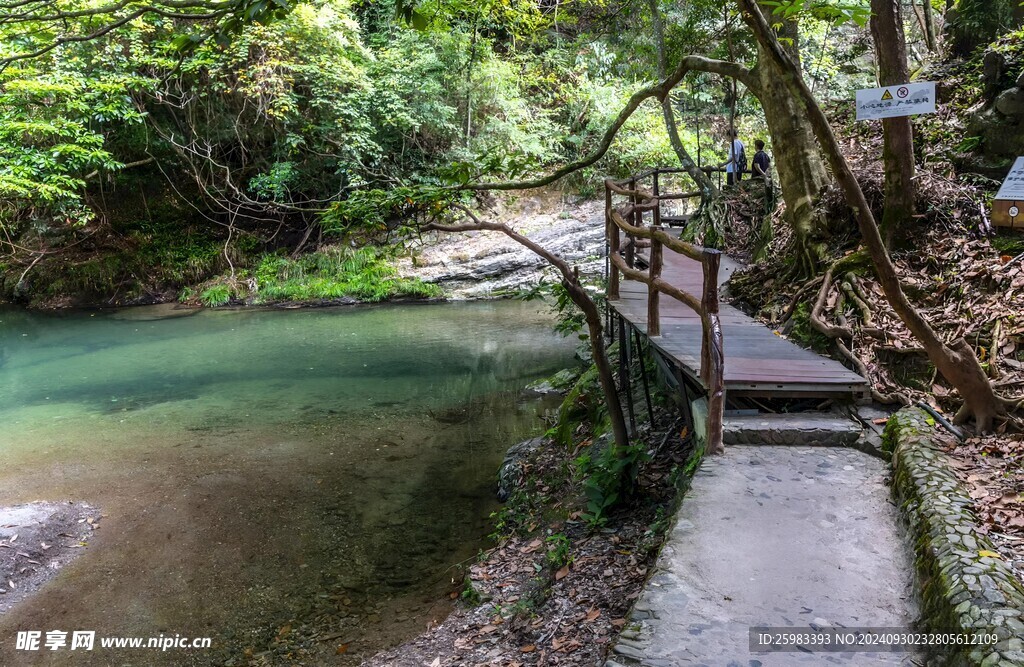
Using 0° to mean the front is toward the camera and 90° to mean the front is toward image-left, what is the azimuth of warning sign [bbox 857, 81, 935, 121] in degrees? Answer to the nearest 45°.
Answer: approximately 0°

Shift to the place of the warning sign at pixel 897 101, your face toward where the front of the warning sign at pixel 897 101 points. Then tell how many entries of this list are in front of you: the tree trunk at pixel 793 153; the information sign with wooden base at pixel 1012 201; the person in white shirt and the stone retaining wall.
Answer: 1

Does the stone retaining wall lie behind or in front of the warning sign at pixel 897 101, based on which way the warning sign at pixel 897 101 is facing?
in front
